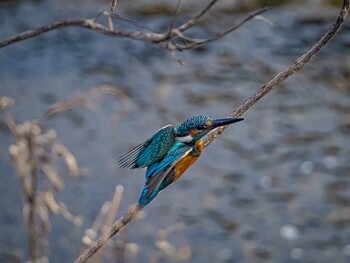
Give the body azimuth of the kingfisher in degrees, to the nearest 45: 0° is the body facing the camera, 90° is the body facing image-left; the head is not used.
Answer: approximately 270°
